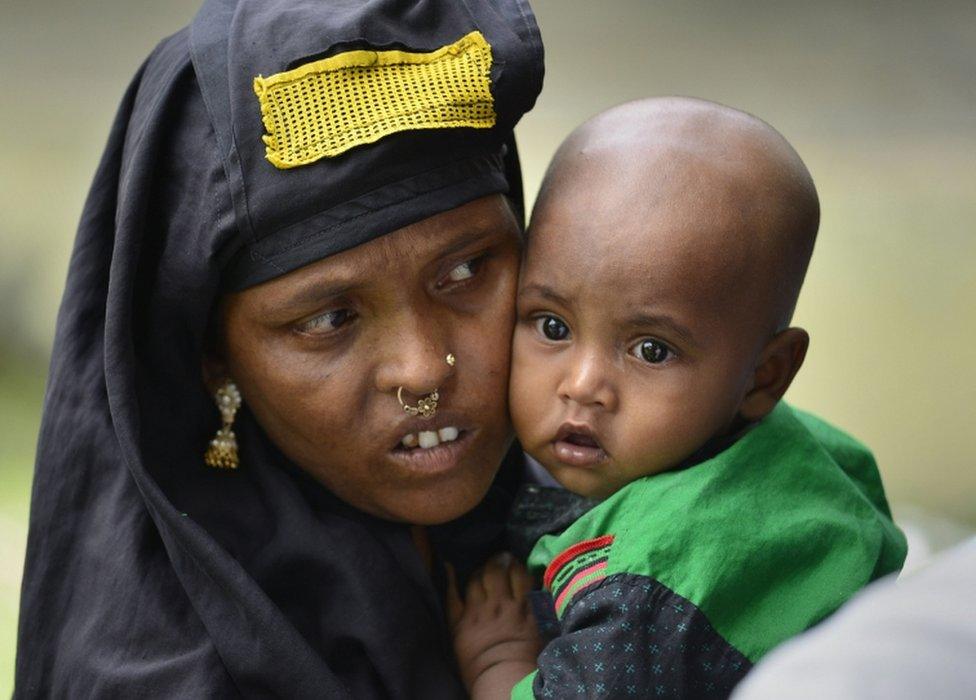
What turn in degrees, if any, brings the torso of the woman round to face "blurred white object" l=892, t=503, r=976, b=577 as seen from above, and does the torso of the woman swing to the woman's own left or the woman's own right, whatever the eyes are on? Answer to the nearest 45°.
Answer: approximately 90° to the woman's own left

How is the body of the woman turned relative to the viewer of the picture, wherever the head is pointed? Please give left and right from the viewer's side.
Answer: facing the viewer and to the right of the viewer

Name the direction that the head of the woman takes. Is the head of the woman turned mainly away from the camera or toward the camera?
toward the camera

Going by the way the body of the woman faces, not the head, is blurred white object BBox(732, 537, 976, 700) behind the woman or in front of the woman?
in front
